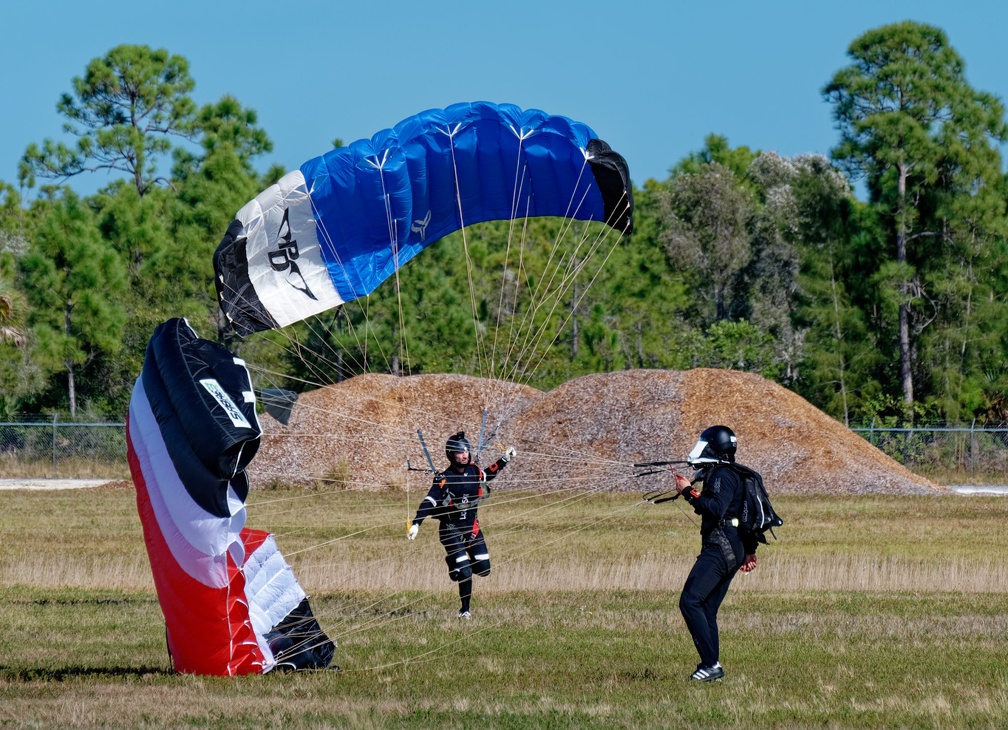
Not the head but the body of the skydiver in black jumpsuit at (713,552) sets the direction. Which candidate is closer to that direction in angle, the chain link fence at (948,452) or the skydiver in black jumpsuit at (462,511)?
the skydiver in black jumpsuit

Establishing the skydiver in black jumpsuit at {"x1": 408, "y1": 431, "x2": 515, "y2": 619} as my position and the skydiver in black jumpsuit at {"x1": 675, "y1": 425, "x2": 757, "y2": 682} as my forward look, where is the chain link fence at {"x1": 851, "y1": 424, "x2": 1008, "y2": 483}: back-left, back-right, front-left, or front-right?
back-left

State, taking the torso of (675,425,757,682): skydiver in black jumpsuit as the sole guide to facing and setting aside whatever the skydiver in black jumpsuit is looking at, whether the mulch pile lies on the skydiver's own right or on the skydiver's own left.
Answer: on the skydiver's own right

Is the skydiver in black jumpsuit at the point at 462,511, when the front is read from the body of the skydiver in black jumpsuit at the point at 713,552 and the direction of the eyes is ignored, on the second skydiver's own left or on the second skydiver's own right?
on the second skydiver's own right

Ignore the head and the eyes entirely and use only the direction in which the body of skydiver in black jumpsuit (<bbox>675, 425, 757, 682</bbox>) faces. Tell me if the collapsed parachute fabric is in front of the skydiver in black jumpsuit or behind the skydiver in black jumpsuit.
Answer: in front

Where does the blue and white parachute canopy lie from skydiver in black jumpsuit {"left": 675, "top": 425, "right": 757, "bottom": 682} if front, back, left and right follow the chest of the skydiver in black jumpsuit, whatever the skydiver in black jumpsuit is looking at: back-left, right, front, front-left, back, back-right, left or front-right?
front-right

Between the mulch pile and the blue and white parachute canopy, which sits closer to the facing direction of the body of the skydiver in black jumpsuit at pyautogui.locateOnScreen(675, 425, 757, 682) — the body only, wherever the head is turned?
the blue and white parachute canopy

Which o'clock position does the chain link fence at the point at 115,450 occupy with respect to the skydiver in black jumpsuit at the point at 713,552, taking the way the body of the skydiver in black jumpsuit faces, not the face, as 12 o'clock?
The chain link fence is roughly at 2 o'clock from the skydiver in black jumpsuit.

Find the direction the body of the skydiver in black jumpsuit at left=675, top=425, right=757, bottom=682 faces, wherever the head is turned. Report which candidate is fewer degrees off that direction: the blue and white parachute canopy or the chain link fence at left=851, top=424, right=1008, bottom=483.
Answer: the blue and white parachute canopy

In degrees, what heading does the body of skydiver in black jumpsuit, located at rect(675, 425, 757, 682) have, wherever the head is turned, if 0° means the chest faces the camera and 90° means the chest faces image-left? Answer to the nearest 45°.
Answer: approximately 90°
